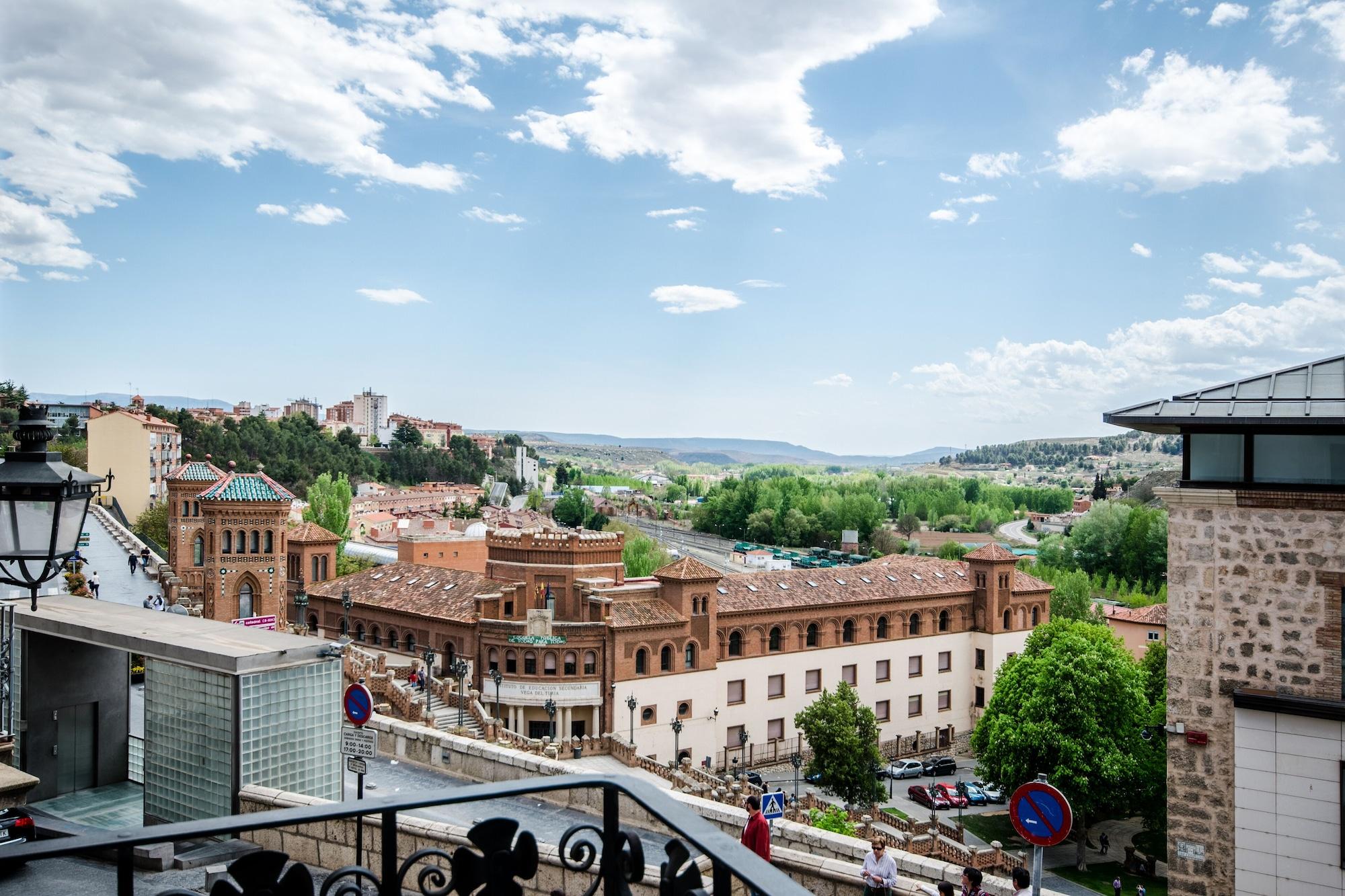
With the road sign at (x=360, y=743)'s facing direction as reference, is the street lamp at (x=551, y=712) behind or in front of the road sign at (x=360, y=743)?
behind

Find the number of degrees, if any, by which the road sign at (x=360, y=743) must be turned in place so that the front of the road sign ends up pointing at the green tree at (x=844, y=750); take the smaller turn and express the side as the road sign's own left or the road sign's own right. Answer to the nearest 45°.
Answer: approximately 135° to the road sign's own left

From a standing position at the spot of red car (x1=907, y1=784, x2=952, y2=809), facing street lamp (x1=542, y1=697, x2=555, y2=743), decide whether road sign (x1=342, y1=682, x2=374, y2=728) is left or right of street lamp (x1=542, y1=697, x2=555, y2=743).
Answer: left

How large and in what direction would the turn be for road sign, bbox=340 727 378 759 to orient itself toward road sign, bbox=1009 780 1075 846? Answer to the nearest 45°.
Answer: approximately 45° to its left

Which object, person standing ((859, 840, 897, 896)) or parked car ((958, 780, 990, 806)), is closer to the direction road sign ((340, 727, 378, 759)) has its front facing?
the person standing

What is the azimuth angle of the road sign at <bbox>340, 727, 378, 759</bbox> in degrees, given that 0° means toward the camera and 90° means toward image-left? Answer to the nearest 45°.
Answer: approximately 0°

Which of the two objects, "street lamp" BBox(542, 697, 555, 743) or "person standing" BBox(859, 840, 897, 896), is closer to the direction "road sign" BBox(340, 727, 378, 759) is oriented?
the person standing

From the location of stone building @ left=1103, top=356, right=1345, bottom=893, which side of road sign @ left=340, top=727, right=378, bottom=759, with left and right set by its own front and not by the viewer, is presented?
left

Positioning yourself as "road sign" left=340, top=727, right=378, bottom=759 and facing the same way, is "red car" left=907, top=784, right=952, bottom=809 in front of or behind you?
behind

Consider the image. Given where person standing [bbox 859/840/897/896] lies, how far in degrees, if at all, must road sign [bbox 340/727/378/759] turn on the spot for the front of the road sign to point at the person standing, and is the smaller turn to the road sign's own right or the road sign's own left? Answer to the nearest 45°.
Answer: approximately 45° to the road sign's own left

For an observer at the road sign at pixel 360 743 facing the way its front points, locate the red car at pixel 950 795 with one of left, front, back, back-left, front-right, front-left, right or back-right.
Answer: back-left

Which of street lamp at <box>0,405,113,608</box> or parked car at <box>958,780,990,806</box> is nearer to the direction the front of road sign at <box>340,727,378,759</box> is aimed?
the street lamp
